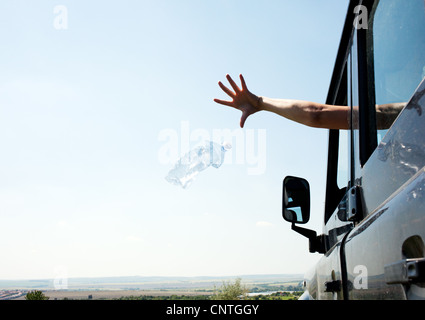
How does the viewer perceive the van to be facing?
facing away from the viewer and to the left of the viewer
